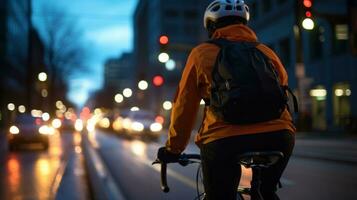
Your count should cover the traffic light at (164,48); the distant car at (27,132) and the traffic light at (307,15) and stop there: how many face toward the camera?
3

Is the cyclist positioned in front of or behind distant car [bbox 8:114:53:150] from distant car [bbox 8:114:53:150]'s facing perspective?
in front

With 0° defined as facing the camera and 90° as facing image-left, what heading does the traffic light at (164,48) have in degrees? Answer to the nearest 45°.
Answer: approximately 0°

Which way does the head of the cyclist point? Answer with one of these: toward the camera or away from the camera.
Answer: away from the camera

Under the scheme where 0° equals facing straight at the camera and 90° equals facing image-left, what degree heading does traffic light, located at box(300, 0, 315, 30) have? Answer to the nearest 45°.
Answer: approximately 0°

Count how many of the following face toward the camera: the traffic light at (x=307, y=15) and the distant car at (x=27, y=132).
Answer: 2

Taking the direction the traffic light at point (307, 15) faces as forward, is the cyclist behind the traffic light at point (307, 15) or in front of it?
in front
